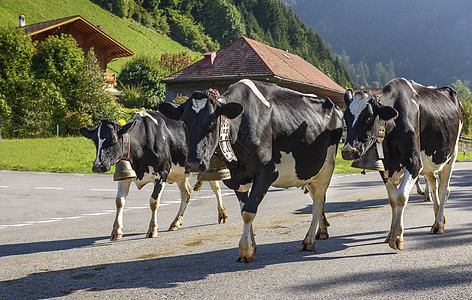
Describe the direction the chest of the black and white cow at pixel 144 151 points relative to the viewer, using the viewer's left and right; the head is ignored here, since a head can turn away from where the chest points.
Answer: facing the viewer and to the left of the viewer

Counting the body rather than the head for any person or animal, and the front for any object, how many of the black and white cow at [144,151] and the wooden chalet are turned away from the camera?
0

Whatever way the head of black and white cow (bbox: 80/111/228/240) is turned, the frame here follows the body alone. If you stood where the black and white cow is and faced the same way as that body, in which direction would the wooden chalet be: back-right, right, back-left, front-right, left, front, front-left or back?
back-right

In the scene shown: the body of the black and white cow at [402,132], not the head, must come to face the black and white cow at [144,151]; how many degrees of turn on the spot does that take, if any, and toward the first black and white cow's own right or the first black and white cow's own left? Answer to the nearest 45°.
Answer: approximately 45° to the first black and white cow's own right

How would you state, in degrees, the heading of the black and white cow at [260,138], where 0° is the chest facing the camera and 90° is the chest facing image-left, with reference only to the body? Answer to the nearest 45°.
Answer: approximately 45°

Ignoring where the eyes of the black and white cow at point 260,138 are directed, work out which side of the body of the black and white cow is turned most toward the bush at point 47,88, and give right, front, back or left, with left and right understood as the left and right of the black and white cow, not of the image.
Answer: right

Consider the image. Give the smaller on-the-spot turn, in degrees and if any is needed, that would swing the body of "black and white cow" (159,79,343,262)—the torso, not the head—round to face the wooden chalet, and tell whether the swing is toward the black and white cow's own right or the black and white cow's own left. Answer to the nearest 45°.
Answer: approximately 90° to the black and white cow's own right

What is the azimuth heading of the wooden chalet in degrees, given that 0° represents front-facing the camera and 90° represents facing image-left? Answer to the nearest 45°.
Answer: approximately 315°

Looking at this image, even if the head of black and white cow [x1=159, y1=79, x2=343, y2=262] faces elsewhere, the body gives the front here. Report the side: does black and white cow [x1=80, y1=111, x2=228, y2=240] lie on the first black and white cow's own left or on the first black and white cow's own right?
on the first black and white cow's own right

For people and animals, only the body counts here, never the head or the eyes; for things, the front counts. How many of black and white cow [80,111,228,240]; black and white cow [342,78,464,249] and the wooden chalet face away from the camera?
0

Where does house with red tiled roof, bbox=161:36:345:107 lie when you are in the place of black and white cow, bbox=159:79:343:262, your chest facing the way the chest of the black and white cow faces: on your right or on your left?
on your right

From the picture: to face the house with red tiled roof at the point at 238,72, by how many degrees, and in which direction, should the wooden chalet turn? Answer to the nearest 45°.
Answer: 0° — it already faces it

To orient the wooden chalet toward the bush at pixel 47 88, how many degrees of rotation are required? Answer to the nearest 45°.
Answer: approximately 45° to its right

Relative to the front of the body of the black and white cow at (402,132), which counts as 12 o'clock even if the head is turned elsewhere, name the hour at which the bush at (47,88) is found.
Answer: The bush is roughly at 3 o'clock from the black and white cow.

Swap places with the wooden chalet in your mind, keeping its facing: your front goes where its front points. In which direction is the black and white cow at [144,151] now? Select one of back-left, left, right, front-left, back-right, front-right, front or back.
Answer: front-right
